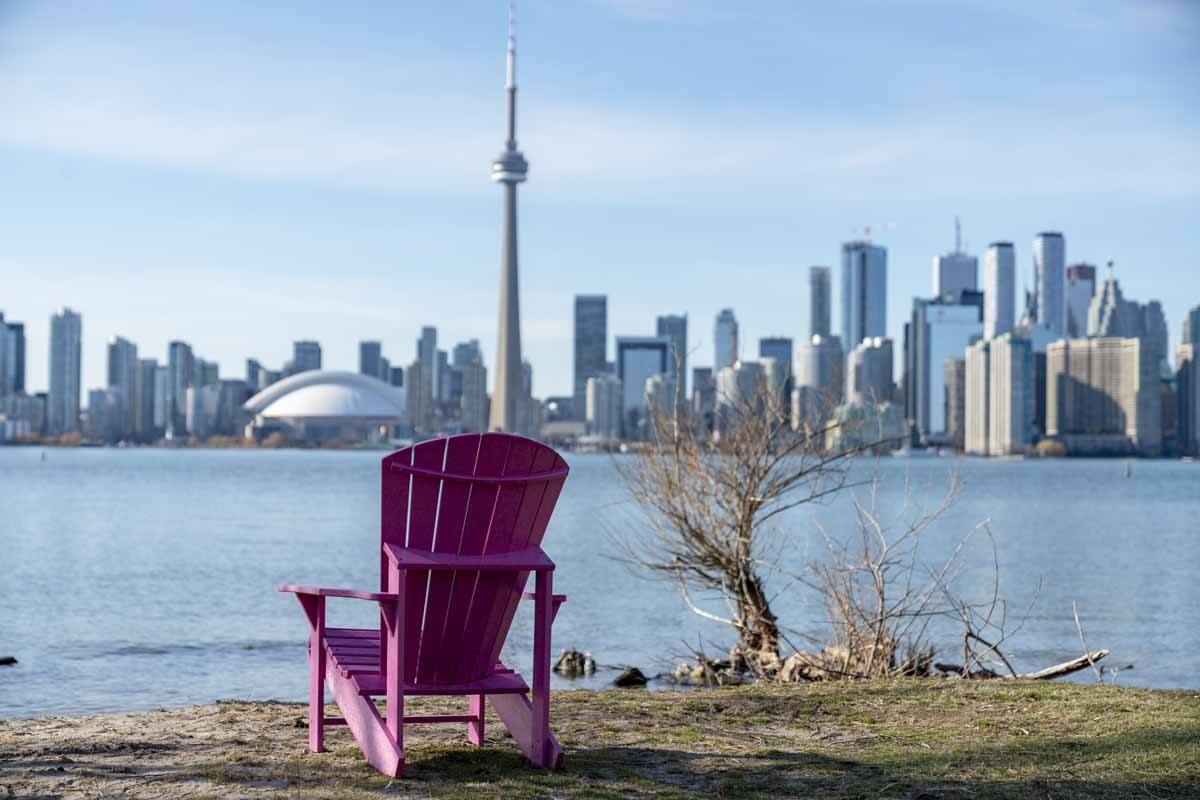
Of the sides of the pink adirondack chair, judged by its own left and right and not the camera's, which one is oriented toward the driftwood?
right

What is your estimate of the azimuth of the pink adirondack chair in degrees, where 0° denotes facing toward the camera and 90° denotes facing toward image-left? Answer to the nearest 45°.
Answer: approximately 135°

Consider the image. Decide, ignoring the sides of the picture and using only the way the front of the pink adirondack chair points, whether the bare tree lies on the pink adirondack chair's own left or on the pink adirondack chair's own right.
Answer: on the pink adirondack chair's own right

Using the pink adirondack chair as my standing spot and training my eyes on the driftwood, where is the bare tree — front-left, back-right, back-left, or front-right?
front-left
